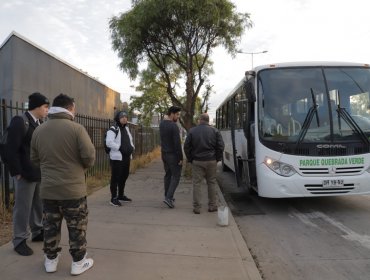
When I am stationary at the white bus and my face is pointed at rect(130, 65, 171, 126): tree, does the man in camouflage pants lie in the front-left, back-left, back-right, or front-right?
back-left

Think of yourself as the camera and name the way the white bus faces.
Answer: facing the viewer

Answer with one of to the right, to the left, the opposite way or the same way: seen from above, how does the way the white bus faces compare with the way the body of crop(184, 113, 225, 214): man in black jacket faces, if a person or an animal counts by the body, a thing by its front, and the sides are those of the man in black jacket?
the opposite way

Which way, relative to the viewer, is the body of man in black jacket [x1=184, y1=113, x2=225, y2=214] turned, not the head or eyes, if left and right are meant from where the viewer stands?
facing away from the viewer

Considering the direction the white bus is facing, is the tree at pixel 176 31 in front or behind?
behind

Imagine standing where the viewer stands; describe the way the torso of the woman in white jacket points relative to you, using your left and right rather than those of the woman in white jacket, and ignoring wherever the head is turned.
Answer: facing the viewer and to the right of the viewer

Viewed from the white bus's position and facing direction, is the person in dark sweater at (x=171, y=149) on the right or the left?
on its right

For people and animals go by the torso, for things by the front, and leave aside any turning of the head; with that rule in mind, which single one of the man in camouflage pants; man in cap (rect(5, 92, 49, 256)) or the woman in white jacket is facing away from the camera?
the man in camouflage pants

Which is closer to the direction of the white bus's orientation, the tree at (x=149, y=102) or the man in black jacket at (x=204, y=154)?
the man in black jacket

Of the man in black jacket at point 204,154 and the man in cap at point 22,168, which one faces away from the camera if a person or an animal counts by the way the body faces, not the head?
the man in black jacket

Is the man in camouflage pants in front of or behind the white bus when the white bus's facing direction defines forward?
in front

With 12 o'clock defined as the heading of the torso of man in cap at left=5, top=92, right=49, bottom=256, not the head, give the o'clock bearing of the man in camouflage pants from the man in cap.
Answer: The man in camouflage pants is roughly at 2 o'clock from the man in cap.

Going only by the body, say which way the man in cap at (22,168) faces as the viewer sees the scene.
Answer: to the viewer's right

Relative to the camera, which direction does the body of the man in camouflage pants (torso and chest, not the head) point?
away from the camera

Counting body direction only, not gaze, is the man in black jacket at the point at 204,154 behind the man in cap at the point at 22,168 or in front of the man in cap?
in front

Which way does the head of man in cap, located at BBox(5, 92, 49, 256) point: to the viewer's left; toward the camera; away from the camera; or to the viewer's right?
to the viewer's right
